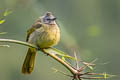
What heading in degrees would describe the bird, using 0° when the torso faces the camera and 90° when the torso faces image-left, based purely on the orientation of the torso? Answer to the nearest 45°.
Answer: approximately 315°
